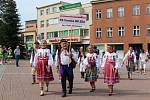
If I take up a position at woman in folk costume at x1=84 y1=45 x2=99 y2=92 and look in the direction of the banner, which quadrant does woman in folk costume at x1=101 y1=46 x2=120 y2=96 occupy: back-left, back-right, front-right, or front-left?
back-right

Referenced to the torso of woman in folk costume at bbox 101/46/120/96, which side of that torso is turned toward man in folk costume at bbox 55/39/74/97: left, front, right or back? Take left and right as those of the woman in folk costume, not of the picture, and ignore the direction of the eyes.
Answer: right

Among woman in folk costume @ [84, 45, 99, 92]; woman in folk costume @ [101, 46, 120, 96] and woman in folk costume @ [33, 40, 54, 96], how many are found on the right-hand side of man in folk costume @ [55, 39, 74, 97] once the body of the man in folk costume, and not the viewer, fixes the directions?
1

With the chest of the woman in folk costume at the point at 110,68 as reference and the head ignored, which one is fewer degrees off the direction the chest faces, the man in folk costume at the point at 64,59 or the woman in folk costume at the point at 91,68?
the man in folk costume

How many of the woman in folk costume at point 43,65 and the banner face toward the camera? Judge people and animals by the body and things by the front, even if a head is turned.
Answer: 2
